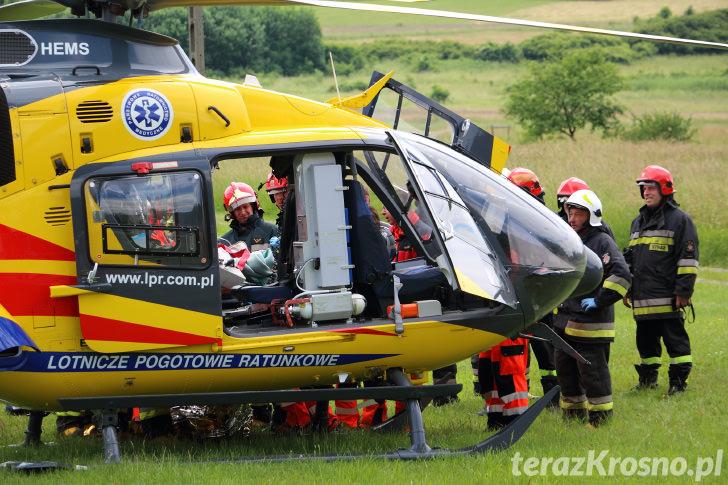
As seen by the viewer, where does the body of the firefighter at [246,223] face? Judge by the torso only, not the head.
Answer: toward the camera

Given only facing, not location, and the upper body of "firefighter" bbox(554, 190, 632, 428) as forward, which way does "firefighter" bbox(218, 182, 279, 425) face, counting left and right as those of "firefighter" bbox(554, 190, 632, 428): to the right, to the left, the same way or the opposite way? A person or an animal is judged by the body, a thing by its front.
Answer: to the left

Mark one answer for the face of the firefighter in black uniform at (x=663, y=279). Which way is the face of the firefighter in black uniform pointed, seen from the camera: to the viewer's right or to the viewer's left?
to the viewer's left

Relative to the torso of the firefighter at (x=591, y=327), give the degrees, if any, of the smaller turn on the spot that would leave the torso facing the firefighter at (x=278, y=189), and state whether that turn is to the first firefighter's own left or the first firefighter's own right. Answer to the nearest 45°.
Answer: approximately 45° to the first firefighter's own right

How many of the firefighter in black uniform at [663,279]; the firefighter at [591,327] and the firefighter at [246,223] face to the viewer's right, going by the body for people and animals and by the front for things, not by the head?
0

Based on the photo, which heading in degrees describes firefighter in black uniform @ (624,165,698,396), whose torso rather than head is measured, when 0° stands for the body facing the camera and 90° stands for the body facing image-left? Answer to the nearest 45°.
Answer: approximately 45°

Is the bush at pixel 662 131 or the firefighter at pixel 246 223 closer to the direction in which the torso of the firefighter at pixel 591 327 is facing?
the firefighter

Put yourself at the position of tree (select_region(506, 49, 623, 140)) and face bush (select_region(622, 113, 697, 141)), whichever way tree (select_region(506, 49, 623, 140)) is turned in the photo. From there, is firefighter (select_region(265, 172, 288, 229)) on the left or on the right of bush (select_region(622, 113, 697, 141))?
right

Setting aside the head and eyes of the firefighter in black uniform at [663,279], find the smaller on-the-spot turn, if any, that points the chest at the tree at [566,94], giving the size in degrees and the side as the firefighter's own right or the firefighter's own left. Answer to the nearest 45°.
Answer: approximately 135° to the firefighter's own right

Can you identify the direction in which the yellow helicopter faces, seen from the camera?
facing to the right of the viewer

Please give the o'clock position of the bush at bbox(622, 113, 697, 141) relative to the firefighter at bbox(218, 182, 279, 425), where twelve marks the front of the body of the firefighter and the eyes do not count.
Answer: The bush is roughly at 7 o'clock from the firefighter.
